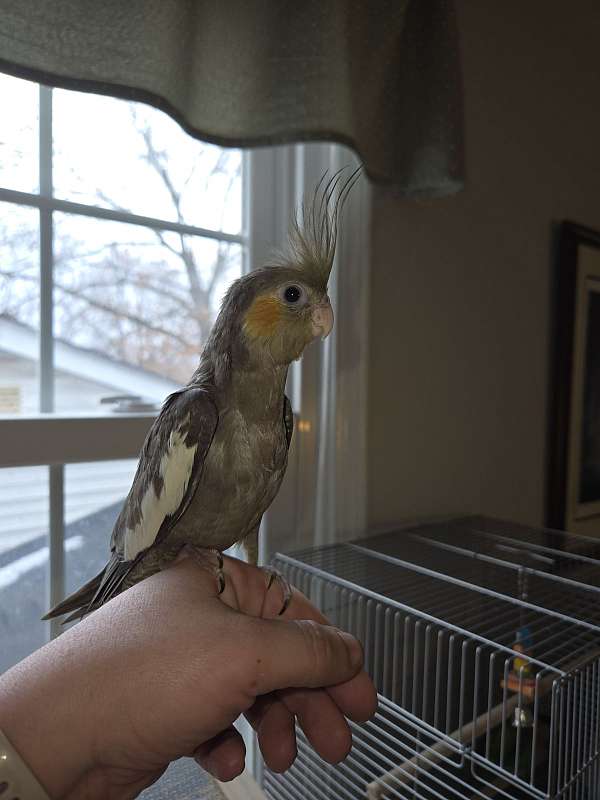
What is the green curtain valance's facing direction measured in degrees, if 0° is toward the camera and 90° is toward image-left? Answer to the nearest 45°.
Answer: approximately 315°

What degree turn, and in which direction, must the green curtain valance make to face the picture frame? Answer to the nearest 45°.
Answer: approximately 90° to its left
